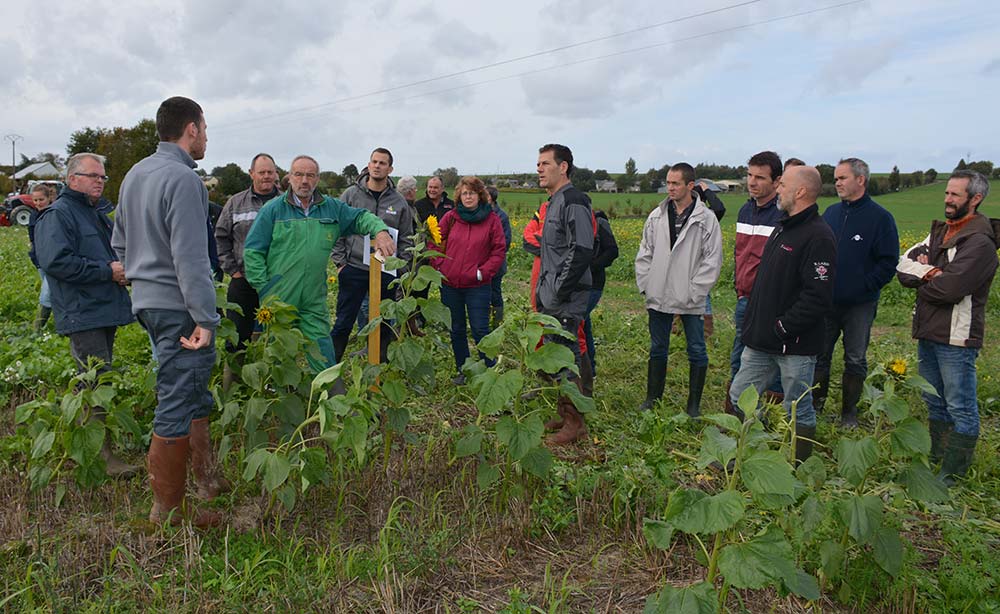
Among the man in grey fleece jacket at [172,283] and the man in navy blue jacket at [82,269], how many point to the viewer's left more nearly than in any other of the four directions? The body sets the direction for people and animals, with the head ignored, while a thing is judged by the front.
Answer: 0

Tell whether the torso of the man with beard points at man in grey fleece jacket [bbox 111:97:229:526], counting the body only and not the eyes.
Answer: yes

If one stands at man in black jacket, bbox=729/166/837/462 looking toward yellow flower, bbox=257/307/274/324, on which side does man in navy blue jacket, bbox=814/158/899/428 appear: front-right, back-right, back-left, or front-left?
back-right

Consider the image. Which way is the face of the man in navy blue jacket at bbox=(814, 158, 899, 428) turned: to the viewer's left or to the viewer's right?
to the viewer's left

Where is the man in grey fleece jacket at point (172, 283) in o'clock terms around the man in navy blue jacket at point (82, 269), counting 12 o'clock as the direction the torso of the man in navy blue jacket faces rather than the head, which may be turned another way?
The man in grey fleece jacket is roughly at 1 o'clock from the man in navy blue jacket.

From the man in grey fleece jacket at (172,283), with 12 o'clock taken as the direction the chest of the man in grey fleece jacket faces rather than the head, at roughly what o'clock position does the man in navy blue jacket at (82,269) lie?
The man in navy blue jacket is roughly at 10 o'clock from the man in grey fleece jacket.

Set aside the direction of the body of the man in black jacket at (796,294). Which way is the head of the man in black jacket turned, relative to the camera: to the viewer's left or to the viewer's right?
to the viewer's left

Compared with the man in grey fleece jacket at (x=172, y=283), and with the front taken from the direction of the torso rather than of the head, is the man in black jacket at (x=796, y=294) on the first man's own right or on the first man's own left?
on the first man's own right

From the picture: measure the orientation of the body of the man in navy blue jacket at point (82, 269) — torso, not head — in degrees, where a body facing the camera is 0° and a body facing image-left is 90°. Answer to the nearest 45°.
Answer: approximately 315°

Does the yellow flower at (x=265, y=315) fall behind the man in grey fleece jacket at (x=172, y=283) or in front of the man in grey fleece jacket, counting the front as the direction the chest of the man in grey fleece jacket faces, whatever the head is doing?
in front

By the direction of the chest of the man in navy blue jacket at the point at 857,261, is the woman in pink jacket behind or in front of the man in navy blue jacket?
in front
